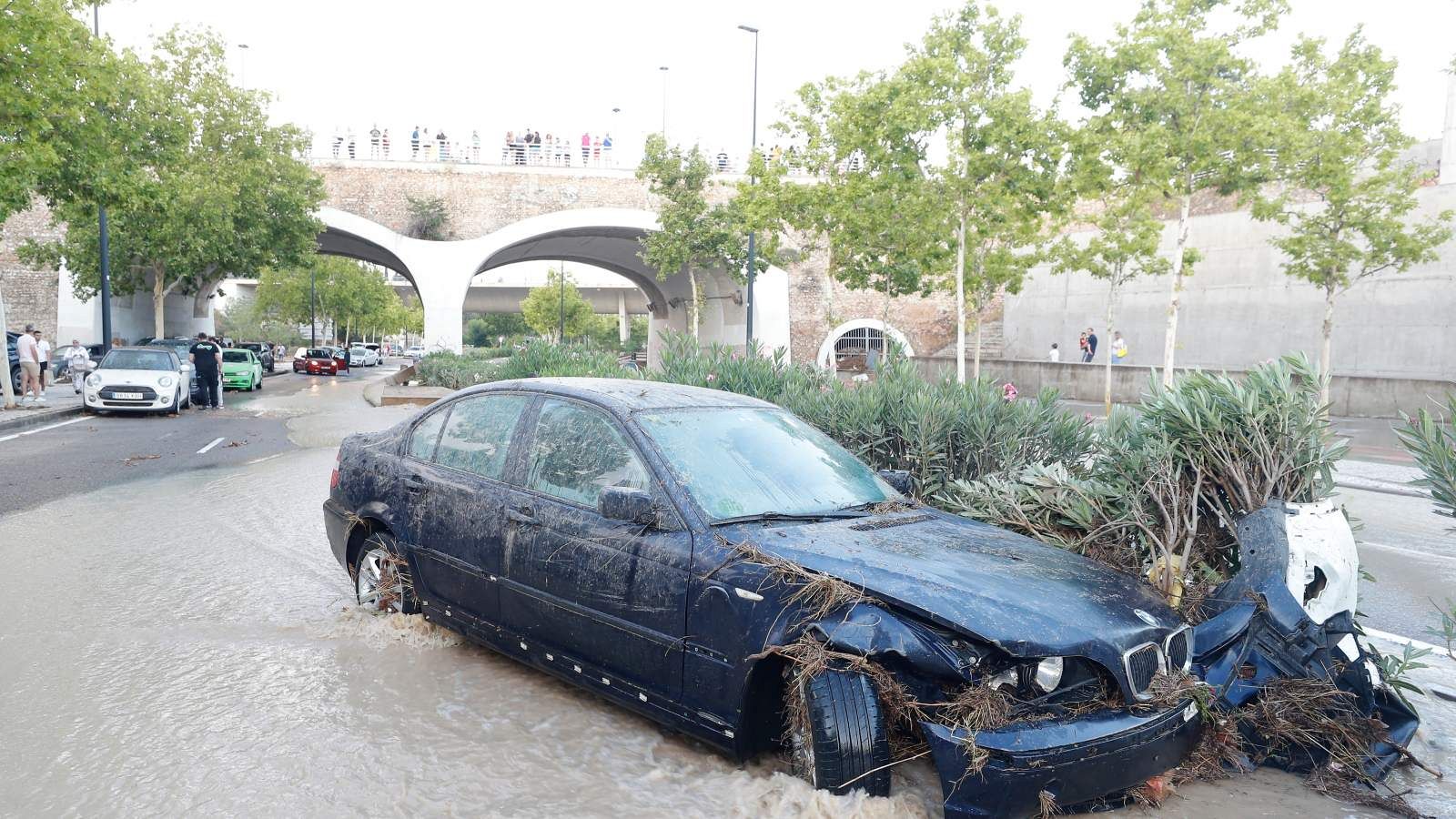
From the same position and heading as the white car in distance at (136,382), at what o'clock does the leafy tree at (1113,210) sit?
The leafy tree is roughly at 10 o'clock from the white car in distance.

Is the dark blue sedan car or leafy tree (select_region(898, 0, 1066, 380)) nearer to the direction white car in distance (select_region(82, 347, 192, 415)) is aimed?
the dark blue sedan car

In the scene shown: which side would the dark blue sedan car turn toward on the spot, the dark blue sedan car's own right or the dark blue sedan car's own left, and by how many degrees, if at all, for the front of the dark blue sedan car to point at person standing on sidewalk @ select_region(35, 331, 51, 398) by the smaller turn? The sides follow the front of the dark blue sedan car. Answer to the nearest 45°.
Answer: approximately 180°

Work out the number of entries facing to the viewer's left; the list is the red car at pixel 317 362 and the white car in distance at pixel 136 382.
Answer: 0

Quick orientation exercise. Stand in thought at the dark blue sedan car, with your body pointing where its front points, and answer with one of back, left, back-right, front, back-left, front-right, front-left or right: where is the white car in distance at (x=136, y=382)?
back

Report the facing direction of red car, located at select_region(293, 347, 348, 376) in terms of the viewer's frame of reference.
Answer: facing the viewer and to the right of the viewer

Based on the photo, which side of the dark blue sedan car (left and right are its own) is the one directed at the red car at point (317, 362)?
back
